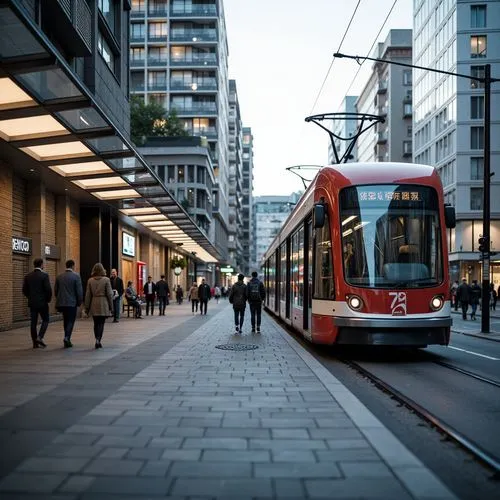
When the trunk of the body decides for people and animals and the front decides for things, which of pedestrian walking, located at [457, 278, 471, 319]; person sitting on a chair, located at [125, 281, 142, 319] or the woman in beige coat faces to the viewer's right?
person sitting on a chair, located at [125, 281, 142, 319]

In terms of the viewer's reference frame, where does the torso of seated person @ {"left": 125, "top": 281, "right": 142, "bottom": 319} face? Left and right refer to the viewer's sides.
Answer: facing to the right of the viewer

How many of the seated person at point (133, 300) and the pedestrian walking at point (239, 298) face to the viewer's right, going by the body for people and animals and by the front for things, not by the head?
1

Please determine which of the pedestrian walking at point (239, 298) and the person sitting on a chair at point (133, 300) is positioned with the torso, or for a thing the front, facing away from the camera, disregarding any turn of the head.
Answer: the pedestrian walking at point (239, 298)

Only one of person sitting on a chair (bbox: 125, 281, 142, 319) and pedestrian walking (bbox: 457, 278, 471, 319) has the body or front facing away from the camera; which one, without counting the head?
pedestrian walking (bbox: 457, 278, 471, 319)

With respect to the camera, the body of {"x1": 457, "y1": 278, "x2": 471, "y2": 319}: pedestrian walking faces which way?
away from the camera

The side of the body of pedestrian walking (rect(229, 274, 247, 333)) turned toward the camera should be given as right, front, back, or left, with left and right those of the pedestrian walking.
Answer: back

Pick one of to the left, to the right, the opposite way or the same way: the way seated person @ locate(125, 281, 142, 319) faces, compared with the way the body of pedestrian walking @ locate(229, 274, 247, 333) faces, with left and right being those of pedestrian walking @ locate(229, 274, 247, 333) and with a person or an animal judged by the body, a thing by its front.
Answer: to the right

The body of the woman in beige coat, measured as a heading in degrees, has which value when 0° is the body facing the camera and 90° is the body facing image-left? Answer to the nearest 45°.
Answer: approximately 180°

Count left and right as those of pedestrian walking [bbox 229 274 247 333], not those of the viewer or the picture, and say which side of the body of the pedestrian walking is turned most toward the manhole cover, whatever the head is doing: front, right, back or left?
back
